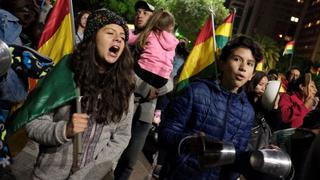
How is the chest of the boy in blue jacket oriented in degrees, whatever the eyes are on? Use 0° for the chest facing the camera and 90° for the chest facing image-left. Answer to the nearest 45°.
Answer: approximately 315°
